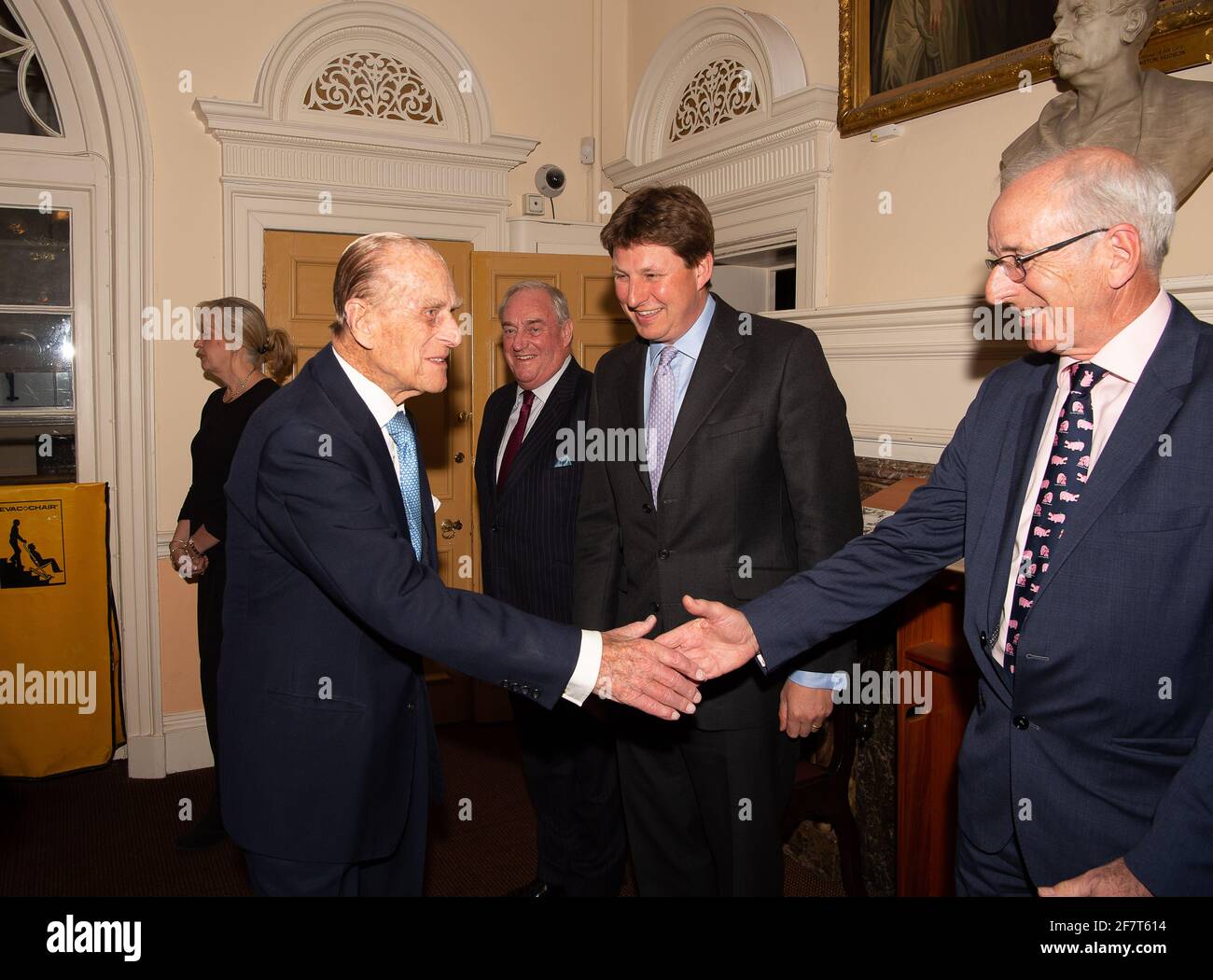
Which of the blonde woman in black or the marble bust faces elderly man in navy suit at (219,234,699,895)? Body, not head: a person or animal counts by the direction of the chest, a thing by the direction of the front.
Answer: the marble bust

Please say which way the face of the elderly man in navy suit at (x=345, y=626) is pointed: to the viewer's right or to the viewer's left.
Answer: to the viewer's right

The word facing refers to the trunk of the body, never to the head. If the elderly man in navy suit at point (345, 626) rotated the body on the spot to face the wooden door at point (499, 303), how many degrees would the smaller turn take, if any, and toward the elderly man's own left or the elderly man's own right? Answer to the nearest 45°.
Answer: approximately 90° to the elderly man's own left

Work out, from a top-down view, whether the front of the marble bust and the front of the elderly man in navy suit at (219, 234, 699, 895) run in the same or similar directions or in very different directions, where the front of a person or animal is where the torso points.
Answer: very different directions

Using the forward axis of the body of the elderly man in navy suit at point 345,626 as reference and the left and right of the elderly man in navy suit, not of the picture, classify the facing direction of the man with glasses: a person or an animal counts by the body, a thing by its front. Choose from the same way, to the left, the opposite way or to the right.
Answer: the opposite way

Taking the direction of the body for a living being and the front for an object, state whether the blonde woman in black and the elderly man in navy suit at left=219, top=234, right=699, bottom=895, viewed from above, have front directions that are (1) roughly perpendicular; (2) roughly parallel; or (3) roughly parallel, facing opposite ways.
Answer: roughly parallel, facing opposite ways

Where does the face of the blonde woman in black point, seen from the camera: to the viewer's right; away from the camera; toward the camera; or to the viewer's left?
to the viewer's left

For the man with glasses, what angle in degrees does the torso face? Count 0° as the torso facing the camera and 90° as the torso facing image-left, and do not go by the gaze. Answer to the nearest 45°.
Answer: approximately 45°

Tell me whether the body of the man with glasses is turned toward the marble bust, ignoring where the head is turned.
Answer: no

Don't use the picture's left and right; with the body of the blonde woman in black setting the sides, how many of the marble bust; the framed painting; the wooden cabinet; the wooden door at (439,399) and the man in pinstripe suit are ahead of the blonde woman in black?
0

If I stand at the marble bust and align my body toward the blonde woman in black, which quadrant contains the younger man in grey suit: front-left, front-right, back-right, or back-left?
front-left

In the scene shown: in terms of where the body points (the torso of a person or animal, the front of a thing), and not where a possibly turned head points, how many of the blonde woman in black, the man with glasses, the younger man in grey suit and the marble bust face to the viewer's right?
0

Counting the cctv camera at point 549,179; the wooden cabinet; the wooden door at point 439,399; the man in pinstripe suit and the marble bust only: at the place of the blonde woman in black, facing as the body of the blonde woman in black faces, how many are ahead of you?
0

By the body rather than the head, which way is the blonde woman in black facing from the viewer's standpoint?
to the viewer's left

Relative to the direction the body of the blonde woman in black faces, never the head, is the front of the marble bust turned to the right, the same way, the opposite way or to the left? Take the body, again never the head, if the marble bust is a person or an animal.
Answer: the same way

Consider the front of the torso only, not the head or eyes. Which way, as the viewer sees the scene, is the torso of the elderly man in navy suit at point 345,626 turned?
to the viewer's right

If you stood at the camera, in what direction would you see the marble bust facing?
facing the viewer and to the left of the viewer

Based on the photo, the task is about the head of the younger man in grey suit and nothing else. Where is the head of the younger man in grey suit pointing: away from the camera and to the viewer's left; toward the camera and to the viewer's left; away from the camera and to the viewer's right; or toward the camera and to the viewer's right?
toward the camera and to the viewer's left
